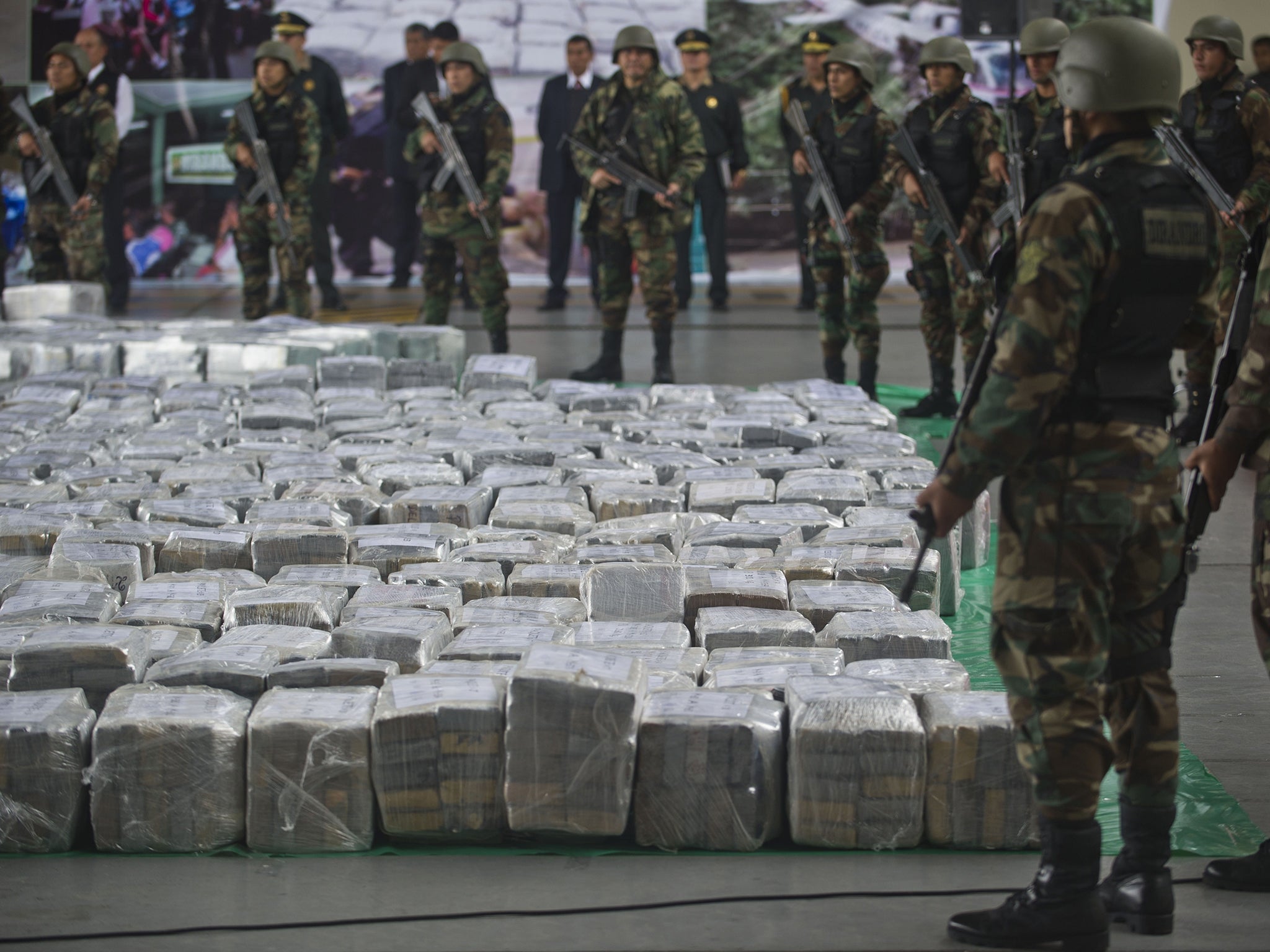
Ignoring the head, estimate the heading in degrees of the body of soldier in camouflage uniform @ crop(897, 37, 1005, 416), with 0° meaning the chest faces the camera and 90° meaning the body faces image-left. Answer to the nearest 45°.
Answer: approximately 45°

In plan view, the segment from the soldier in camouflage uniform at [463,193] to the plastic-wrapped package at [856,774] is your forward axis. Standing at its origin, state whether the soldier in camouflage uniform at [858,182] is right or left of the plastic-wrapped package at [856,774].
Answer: left

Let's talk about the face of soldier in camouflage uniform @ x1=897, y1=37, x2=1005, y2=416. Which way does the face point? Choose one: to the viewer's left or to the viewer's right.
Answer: to the viewer's left

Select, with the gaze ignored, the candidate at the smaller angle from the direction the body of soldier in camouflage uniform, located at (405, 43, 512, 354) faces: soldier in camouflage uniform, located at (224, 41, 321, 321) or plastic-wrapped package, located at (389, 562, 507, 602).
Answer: the plastic-wrapped package

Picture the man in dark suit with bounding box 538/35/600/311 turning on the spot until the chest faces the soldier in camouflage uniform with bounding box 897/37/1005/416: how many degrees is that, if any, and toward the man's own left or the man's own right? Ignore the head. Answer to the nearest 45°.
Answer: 0° — they already face them

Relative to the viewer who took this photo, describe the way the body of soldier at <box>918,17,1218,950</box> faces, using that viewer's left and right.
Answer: facing away from the viewer and to the left of the viewer
